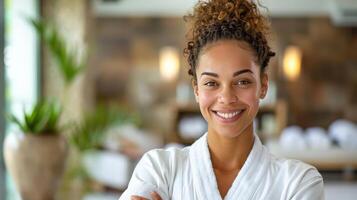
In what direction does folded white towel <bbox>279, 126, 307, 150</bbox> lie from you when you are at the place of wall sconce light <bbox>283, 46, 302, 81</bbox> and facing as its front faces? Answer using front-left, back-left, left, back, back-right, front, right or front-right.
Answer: front

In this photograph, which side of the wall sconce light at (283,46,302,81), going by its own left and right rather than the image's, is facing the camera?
front

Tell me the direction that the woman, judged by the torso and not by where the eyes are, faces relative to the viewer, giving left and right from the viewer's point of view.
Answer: facing the viewer

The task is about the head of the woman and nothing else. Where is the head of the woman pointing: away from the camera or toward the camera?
toward the camera

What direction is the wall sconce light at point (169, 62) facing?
toward the camera

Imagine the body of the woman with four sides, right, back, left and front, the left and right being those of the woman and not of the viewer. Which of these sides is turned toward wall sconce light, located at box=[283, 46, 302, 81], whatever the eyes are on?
back

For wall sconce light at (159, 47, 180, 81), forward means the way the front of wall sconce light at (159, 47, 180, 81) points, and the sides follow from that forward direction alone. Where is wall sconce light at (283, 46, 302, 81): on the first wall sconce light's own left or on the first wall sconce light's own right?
on the first wall sconce light's own left

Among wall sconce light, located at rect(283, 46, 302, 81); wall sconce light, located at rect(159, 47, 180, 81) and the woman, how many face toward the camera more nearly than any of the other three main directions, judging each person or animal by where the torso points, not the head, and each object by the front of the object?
3

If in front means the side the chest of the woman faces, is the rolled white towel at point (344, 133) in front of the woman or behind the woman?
behind

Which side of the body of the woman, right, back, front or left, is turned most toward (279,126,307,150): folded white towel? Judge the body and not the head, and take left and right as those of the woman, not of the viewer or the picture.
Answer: back

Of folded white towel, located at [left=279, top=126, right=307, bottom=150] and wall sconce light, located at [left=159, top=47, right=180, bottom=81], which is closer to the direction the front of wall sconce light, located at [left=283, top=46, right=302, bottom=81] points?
the folded white towel

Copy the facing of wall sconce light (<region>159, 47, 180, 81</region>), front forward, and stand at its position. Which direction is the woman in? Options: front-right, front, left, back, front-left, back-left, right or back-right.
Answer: front
